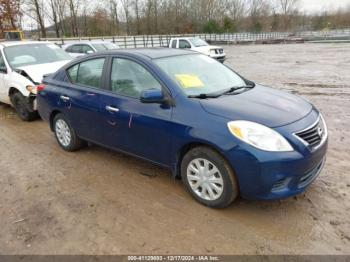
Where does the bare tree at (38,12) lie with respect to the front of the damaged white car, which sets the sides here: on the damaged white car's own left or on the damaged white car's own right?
on the damaged white car's own left

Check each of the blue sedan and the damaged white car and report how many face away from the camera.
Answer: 0

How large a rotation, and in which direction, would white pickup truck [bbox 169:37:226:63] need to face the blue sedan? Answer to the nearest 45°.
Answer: approximately 45° to its right

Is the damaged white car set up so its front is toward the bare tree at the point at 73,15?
no

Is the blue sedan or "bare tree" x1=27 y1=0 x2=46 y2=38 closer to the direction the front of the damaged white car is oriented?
the blue sedan

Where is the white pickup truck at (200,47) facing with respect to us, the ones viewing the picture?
facing the viewer and to the right of the viewer

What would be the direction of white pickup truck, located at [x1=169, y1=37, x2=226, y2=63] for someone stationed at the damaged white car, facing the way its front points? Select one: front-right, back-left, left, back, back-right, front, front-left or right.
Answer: left

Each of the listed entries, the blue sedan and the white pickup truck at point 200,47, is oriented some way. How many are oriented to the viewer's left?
0

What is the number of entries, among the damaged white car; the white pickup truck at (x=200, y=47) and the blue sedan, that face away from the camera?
0

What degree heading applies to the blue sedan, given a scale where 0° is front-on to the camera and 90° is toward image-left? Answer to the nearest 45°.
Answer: approximately 315°

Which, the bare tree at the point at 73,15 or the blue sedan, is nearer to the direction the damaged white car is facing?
the blue sedan

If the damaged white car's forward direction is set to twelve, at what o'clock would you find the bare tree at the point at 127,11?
The bare tree is roughly at 8 o'clock from the damaged white car.

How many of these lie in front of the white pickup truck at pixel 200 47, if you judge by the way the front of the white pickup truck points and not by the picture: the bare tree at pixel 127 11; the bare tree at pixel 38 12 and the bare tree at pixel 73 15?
0

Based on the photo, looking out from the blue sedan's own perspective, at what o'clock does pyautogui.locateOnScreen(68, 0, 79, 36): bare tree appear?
The bare tree is roughly at 7 o'clock from the blue sedan.

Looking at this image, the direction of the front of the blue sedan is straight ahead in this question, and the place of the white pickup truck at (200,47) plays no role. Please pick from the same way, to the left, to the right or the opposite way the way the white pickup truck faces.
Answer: the same way

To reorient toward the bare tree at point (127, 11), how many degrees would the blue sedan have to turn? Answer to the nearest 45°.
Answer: approximately 135° to its left

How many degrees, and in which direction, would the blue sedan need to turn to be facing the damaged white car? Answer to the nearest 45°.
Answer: approximately 180°

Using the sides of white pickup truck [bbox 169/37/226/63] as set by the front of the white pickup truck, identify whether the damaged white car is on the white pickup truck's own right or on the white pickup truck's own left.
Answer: on the white pickup truck's own right

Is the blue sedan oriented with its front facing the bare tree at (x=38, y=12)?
no

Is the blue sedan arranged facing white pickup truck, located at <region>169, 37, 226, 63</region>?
no
